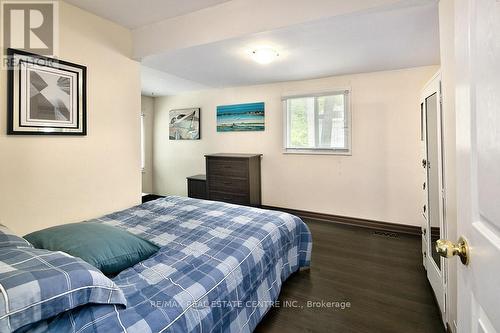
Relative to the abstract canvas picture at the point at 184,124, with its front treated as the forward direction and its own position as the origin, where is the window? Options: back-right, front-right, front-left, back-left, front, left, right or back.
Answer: left

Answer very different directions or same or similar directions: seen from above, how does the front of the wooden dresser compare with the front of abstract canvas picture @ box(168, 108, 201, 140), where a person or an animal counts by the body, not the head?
same or similar directions

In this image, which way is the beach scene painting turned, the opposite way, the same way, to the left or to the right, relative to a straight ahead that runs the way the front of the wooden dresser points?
the same way

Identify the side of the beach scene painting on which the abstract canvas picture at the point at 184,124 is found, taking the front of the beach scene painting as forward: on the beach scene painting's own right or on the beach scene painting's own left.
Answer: on the beach scene painting's own right

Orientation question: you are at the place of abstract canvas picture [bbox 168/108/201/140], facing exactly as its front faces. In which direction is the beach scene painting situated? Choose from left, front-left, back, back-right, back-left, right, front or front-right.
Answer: left

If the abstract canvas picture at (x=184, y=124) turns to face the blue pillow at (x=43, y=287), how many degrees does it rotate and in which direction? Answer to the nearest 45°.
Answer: approximately 45° to its left

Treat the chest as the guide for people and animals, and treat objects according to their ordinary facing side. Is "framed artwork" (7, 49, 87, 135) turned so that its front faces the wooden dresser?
no

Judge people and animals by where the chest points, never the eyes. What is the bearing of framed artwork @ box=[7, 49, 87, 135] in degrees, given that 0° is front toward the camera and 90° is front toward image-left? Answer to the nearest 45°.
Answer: approximately 315°

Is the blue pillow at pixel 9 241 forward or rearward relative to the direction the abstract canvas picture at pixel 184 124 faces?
forward

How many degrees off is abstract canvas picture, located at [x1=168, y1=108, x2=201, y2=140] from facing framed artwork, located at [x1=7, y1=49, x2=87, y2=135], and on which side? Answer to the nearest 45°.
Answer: approximately 45° to its left

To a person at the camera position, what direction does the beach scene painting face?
facing the viewer and to the left of the viewer

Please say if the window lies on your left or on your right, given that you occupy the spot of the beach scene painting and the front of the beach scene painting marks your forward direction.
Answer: on your left

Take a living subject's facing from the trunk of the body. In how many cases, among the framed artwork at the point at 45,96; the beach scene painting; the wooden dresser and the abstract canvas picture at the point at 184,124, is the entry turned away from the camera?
0

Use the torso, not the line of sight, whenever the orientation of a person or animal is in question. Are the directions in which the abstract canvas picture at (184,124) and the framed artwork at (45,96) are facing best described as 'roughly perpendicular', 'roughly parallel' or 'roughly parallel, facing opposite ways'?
roughly perpendicular

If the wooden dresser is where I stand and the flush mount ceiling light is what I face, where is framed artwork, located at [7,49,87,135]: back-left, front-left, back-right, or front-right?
front-right

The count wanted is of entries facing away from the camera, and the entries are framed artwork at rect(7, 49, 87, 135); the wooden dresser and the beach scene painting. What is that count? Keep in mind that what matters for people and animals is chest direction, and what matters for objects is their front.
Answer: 0

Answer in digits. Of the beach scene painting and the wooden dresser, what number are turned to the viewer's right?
0

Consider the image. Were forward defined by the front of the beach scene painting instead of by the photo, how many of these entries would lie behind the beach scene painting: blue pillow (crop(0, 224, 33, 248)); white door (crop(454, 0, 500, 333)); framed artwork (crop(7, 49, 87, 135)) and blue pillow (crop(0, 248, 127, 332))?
0
